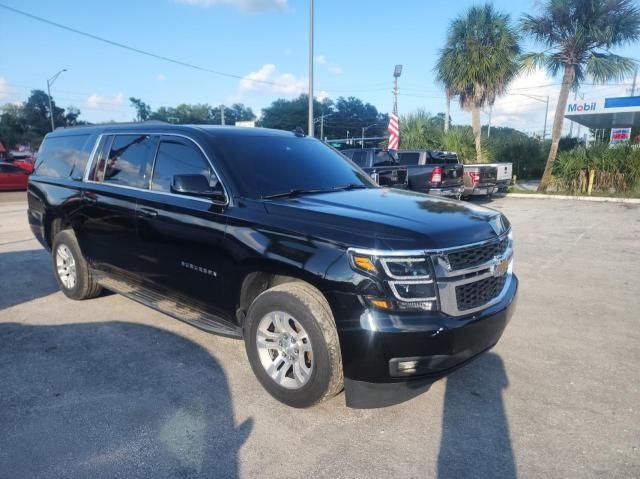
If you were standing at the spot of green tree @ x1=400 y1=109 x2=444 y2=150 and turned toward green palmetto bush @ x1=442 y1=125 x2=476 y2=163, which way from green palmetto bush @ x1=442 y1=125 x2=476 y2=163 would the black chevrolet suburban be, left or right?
right

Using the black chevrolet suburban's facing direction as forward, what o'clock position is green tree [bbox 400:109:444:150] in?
The green tree is roughly at 8 o'clock from the black chevrolet suburban.

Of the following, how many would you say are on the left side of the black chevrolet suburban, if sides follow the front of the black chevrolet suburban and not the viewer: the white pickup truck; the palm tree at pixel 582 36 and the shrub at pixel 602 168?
3

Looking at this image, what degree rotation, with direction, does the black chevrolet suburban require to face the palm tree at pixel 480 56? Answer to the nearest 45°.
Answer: approximately 90° to its left

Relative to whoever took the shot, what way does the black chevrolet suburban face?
facing the viewer and to the right of the viewer

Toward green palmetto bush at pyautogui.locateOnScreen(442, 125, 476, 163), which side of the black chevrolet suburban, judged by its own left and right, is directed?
left

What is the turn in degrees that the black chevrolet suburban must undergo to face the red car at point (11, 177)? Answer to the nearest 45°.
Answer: approximately 180°

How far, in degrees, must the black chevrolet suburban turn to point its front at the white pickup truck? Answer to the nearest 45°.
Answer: approximately 90° to its left

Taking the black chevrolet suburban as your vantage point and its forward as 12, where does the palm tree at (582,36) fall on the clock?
The palm tree is roughly at 9 o'clock from the black chevrolet suburban.

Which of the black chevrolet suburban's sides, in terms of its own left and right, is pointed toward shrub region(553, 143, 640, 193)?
left
